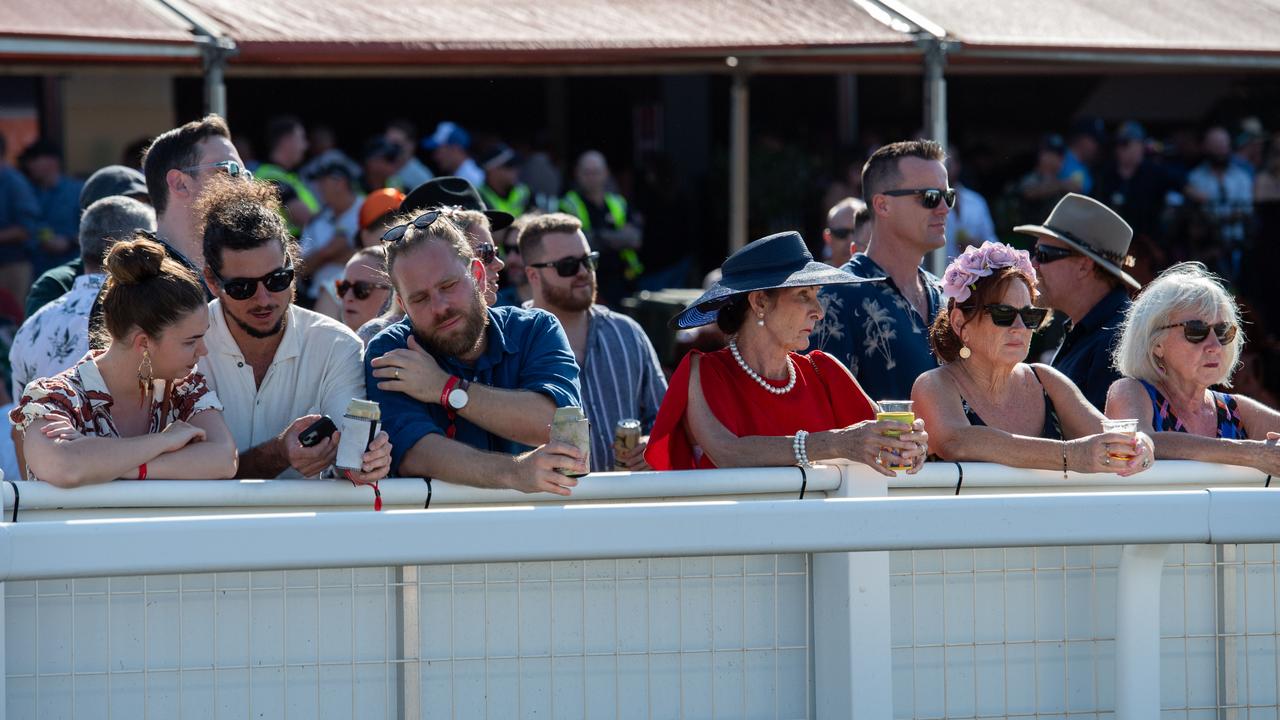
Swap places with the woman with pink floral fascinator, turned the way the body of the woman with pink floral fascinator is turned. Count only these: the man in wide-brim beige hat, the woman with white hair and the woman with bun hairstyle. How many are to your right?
1

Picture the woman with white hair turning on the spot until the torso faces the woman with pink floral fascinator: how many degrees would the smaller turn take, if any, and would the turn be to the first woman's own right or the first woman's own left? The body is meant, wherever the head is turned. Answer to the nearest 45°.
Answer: approximately 90° to the first woman's own right

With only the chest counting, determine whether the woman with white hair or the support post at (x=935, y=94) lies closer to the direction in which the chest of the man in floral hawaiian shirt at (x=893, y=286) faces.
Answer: the woman with white hair

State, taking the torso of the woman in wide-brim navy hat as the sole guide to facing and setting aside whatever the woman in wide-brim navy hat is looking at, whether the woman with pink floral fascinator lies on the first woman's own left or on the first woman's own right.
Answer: on the first woman's own left

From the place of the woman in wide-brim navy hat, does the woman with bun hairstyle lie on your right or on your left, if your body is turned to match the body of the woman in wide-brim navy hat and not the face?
on your right

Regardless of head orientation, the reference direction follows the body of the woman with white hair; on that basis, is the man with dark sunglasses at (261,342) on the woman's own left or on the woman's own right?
on the woman's own right

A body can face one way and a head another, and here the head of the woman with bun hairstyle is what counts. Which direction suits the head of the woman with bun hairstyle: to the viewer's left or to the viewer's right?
to the viewer's right

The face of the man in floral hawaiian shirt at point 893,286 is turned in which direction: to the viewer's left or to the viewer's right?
to the viewer's right

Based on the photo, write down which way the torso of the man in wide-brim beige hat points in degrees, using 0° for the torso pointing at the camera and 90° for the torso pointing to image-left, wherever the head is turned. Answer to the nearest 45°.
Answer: approximately 90°
